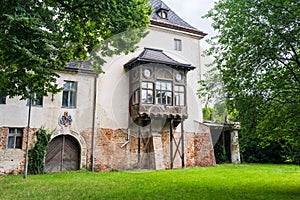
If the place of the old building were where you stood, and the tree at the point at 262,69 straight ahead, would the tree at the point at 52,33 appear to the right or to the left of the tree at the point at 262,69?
right

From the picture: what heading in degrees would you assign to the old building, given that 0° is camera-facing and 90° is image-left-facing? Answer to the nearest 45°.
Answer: approximately 0°

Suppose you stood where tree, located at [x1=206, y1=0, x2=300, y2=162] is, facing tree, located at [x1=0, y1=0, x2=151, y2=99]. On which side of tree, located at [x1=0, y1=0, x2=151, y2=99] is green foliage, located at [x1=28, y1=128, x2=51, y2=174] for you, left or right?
right

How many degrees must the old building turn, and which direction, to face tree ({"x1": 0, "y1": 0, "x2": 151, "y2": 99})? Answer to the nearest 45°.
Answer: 0° — it already faces it
